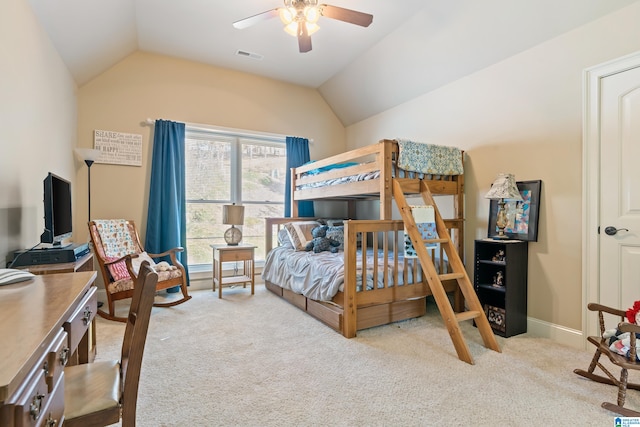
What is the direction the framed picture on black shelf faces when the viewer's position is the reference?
facing the viewer and to the left of the viewer

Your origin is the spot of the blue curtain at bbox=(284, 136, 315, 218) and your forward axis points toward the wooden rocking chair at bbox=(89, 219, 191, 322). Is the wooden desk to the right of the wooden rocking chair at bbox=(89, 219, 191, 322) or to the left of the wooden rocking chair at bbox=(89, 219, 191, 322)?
left

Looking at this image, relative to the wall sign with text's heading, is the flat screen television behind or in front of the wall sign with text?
in front

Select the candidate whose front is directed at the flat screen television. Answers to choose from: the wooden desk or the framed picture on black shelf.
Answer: the framed picture on black shelf

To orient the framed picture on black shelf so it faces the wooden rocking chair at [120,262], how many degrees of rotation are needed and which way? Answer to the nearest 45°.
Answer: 0° — it already faces it

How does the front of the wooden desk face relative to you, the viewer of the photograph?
facing the viewer and to the right of the viewer

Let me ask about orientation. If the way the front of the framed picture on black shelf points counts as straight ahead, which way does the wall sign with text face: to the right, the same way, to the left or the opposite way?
to the left

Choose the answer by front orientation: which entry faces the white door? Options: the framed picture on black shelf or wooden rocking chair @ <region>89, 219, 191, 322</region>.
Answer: the wooden rocking chair

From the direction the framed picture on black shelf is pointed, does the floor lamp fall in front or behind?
in front

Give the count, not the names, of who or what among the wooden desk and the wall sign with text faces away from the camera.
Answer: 0

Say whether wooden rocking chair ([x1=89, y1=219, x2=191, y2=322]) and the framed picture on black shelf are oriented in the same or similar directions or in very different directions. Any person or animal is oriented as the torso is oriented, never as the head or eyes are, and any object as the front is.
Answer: very different directions

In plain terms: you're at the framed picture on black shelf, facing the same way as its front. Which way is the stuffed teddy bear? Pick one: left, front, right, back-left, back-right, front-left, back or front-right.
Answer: front-right

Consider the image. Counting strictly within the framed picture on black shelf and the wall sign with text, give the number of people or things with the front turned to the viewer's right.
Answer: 0

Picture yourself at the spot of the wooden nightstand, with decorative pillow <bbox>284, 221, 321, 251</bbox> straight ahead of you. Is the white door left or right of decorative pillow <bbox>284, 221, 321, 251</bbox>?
right

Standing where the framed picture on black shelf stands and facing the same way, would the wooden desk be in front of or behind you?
in front

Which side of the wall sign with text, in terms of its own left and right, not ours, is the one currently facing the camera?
front

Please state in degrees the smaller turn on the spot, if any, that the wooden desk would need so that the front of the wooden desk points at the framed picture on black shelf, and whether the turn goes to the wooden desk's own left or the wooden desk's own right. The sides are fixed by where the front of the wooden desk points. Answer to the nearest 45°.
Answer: approximately 45° to the wooden desk's own left
